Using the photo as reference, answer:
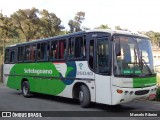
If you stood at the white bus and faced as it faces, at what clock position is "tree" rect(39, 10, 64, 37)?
The tree is roughly at 7 o'clock from the white bus.

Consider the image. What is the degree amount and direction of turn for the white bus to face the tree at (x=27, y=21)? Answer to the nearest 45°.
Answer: approximately 135° to its left

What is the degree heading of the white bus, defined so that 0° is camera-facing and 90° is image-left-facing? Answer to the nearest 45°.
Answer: approximately 315°
